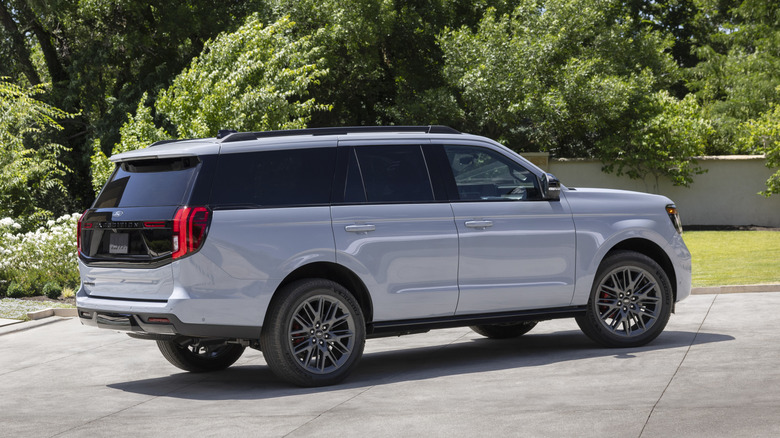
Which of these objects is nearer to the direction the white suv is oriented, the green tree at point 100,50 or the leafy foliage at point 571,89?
the leafy foliage

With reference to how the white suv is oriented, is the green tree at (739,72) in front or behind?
in front

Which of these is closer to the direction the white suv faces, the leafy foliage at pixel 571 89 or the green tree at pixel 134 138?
the leafy foliage

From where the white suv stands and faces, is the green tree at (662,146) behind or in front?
in front

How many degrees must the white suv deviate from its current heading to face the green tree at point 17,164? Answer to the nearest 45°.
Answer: approximately 90° to its left

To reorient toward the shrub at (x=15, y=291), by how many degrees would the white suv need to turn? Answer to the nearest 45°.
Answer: approximately 90° to its left

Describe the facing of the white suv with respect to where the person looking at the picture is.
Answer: facing away from the viewer and to the right of the viewer

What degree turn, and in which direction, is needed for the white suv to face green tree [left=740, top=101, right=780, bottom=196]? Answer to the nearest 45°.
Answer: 0° — it already faces it

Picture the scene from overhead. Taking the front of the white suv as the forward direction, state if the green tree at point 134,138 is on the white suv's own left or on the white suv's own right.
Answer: on the white suv's own left

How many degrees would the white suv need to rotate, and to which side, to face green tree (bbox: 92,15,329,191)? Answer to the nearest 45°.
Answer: approximately 45° to its left
